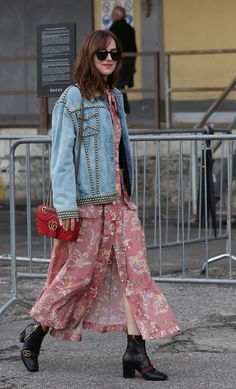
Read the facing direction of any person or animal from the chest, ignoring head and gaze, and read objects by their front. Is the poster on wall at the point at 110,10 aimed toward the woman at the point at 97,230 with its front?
yes

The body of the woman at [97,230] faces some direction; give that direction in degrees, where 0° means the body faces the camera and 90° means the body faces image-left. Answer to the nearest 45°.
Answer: approximately 315°

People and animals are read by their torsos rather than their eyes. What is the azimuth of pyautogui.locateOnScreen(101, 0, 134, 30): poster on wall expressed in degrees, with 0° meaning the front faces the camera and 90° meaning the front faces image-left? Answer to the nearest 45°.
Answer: approximately 0°
